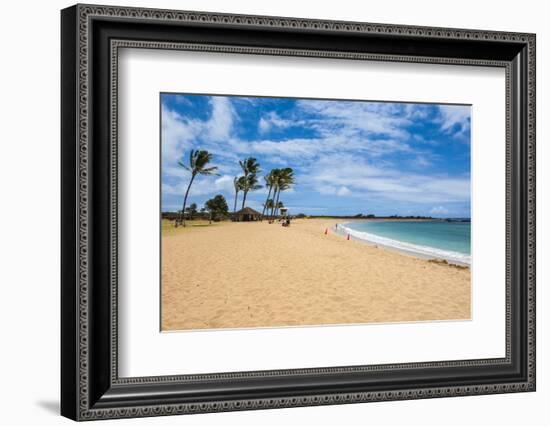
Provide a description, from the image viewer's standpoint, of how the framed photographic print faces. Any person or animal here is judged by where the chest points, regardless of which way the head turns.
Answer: facing the viewer and to the right of the viewer
